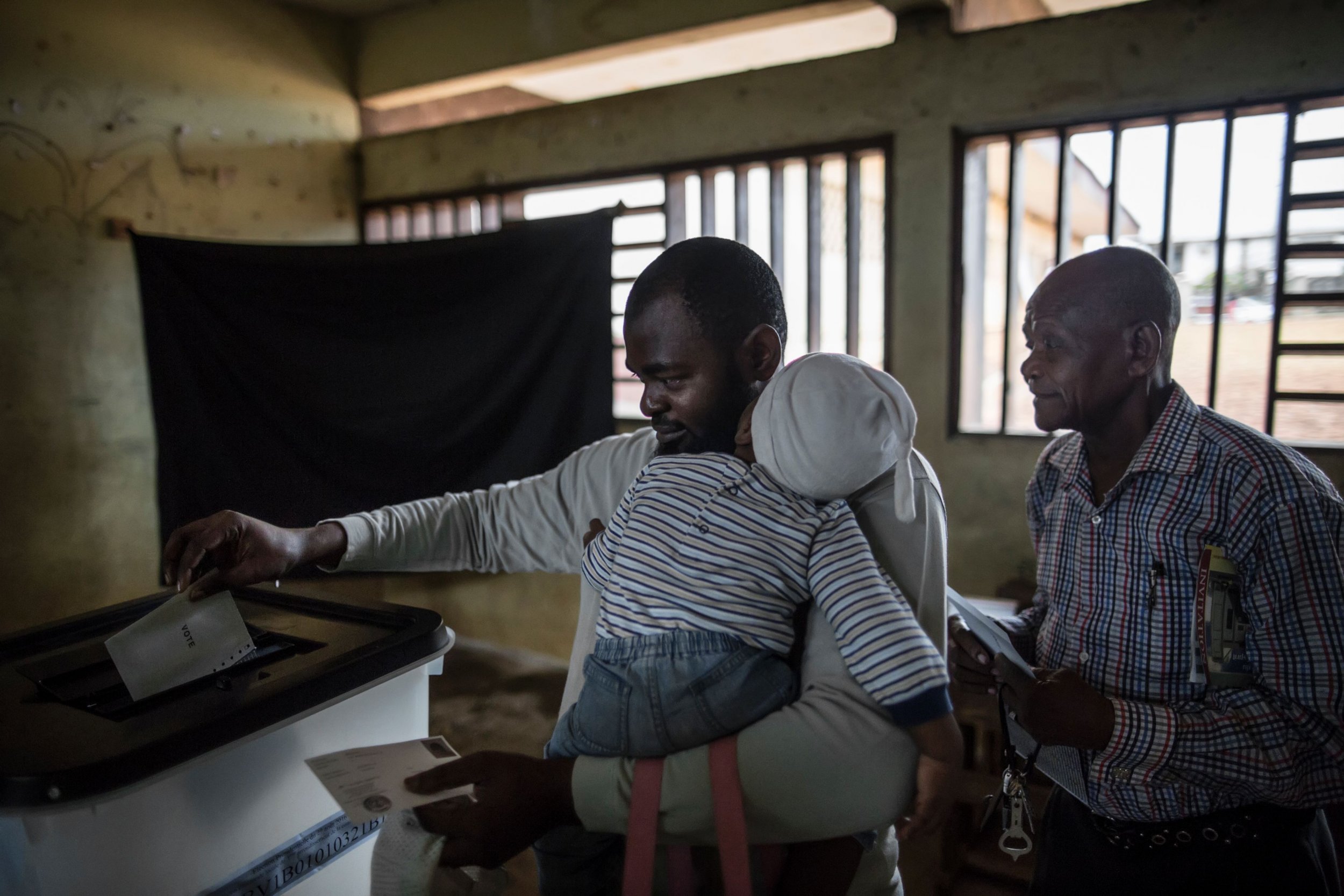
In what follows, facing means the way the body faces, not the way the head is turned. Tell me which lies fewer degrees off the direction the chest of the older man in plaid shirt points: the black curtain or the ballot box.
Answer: the ballot box

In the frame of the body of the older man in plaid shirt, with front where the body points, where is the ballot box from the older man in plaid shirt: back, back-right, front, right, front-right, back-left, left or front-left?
front

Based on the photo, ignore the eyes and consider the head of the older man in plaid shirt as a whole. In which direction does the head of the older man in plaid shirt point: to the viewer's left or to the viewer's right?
to the viewer's left

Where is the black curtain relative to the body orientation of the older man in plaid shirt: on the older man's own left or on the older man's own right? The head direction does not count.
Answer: on the older man's own right

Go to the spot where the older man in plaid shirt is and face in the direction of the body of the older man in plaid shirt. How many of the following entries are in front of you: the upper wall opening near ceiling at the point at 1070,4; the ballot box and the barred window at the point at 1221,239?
1

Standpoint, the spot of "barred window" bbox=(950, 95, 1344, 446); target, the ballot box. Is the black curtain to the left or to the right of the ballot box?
right

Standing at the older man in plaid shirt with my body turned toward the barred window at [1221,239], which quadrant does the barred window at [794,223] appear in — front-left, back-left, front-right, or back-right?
front-left

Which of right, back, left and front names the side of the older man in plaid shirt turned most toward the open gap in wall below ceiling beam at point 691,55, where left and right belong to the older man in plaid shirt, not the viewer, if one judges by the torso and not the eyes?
right

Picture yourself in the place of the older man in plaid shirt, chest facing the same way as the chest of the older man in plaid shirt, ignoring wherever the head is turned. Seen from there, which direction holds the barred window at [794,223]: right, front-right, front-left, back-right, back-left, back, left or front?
right

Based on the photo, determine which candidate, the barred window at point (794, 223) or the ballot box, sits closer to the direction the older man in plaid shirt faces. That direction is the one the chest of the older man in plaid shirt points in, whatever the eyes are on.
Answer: the ballot box

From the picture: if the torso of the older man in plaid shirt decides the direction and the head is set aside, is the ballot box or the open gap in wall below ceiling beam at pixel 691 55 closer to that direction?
the ballot box

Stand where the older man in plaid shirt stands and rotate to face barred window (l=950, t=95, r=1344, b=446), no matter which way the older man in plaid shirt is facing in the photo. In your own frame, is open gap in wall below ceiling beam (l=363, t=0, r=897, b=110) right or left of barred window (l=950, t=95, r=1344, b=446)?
left
